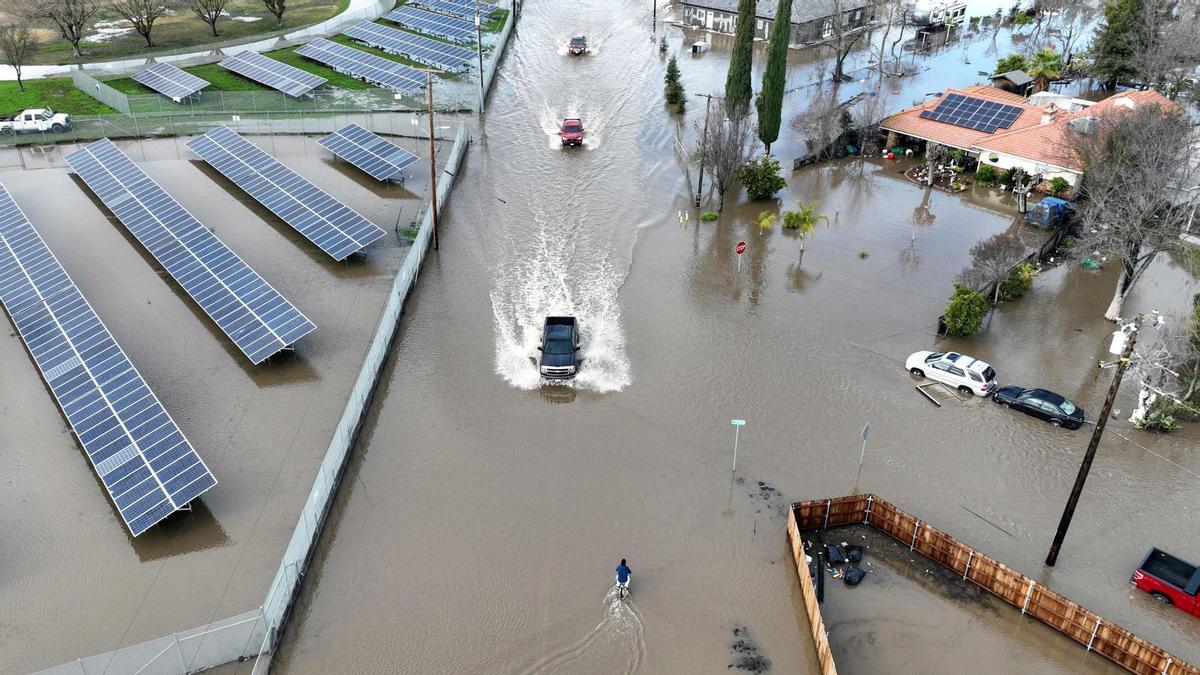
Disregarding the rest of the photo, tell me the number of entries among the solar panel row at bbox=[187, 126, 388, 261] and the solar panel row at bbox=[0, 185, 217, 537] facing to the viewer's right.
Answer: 0

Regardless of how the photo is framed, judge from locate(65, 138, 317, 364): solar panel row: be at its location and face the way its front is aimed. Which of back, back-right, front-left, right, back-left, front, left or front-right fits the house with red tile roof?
back-left

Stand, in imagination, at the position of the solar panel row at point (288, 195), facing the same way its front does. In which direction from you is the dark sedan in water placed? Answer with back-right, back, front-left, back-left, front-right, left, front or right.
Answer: left

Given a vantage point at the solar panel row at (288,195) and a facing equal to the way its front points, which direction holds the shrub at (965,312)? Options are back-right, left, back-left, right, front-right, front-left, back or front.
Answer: left

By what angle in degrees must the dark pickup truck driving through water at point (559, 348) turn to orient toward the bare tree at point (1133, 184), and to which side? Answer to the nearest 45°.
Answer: approximately 90° to its left

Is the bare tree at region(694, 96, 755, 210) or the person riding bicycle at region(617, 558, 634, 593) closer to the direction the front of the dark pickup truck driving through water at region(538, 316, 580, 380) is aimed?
the person riding bicycle

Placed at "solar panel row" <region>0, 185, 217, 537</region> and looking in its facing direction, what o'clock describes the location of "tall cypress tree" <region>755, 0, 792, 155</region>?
The tall cypress tree is roughly at 7 o'clock from the solar panel row.

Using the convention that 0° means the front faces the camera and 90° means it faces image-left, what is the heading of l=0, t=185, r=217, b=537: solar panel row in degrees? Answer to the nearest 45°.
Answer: approximately 45°

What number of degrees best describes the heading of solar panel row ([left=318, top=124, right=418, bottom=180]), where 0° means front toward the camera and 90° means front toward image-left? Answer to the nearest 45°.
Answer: approximately 45°

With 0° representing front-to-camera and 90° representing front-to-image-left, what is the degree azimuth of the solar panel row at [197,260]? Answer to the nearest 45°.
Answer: approximately 45°

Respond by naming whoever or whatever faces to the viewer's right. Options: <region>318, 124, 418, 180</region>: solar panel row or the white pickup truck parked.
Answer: the white pickup truck parked

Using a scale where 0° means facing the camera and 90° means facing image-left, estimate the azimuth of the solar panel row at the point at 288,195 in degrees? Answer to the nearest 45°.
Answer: approximately 45°

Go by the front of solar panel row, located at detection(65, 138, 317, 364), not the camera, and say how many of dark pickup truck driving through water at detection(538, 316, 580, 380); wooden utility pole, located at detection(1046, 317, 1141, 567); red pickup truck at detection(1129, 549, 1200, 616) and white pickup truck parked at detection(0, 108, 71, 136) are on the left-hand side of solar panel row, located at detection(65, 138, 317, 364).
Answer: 3

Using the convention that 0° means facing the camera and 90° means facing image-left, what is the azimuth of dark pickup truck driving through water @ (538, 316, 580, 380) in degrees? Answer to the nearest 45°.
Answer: approximately 0°

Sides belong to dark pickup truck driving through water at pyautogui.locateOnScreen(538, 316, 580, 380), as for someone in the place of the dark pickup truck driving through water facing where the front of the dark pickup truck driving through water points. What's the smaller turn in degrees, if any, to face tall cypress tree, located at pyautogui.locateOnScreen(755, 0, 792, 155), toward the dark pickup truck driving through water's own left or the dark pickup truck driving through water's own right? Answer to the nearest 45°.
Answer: approximately 135° to the dark pickup truck driving through water's own left

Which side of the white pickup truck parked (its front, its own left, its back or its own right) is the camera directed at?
right
